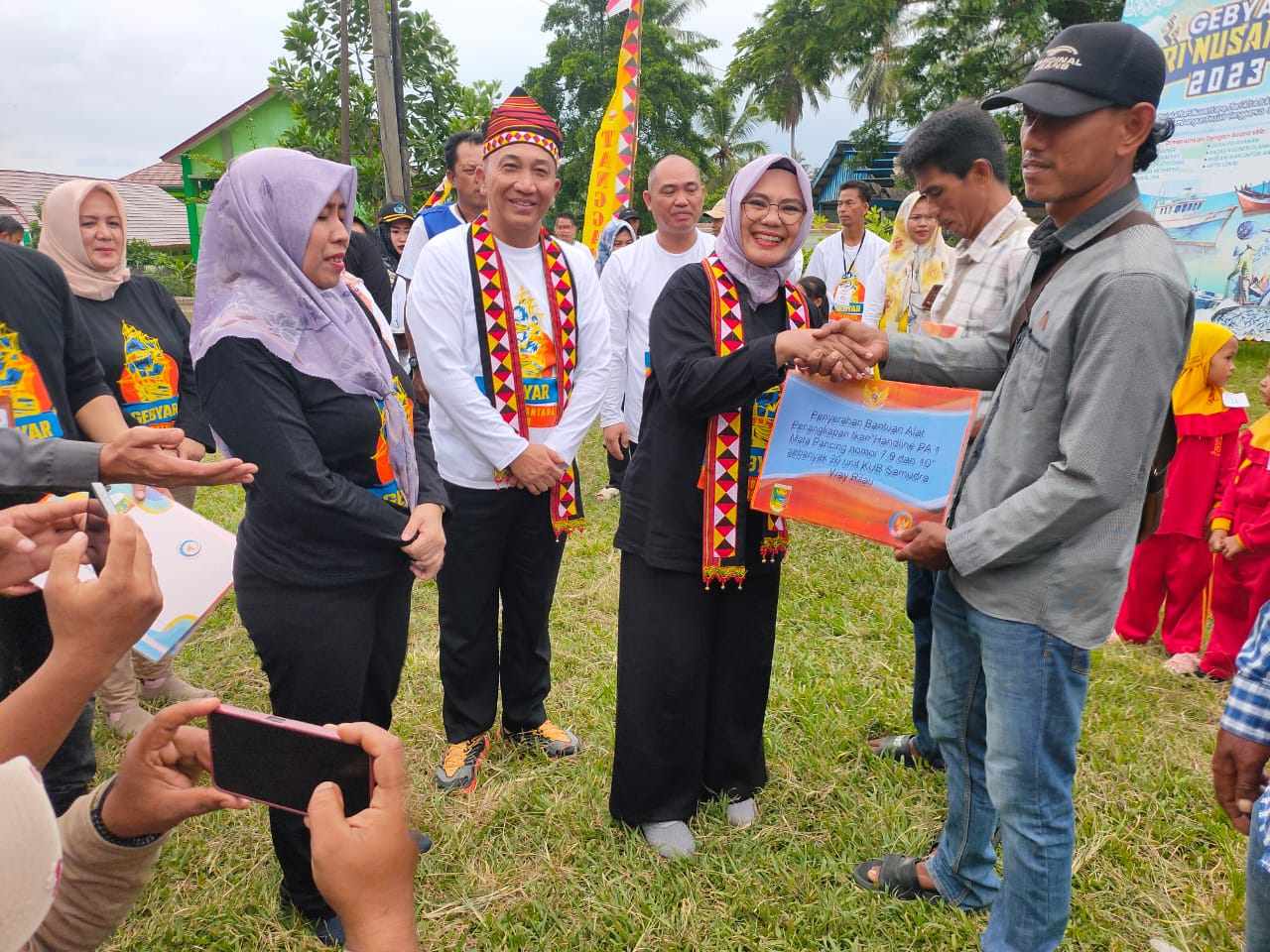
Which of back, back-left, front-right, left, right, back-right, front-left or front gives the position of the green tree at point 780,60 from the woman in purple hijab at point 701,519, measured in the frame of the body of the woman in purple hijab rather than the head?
back-left

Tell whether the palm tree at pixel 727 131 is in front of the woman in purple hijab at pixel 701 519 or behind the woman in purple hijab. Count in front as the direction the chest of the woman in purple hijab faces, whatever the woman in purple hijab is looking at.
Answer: behind

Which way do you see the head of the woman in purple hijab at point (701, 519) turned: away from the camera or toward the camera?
toward the camera

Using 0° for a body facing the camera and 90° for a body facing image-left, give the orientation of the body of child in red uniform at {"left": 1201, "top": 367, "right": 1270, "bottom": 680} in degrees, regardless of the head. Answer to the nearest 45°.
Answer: approximately 45°

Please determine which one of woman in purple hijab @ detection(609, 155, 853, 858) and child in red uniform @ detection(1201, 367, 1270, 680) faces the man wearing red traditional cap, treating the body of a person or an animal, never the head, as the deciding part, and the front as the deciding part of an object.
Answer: the child in red uniform

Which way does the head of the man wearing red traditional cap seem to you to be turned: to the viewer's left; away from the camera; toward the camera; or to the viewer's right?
toward the camera

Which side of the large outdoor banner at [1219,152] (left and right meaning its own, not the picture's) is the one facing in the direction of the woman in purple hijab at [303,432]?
front

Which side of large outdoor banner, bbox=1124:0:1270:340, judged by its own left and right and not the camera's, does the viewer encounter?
front

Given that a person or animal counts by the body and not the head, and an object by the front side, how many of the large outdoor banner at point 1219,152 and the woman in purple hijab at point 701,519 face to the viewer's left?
0

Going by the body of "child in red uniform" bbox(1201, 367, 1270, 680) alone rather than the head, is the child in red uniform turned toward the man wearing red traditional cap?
yes

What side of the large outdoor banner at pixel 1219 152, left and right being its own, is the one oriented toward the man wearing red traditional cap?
front

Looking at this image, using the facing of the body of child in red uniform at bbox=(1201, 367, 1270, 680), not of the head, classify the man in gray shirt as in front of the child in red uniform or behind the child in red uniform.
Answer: in front

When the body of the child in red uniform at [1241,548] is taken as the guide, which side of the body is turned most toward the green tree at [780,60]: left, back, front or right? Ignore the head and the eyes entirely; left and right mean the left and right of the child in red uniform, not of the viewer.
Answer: right

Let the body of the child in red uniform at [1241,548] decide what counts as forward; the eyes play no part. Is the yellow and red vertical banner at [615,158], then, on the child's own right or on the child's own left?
on the child's own right
